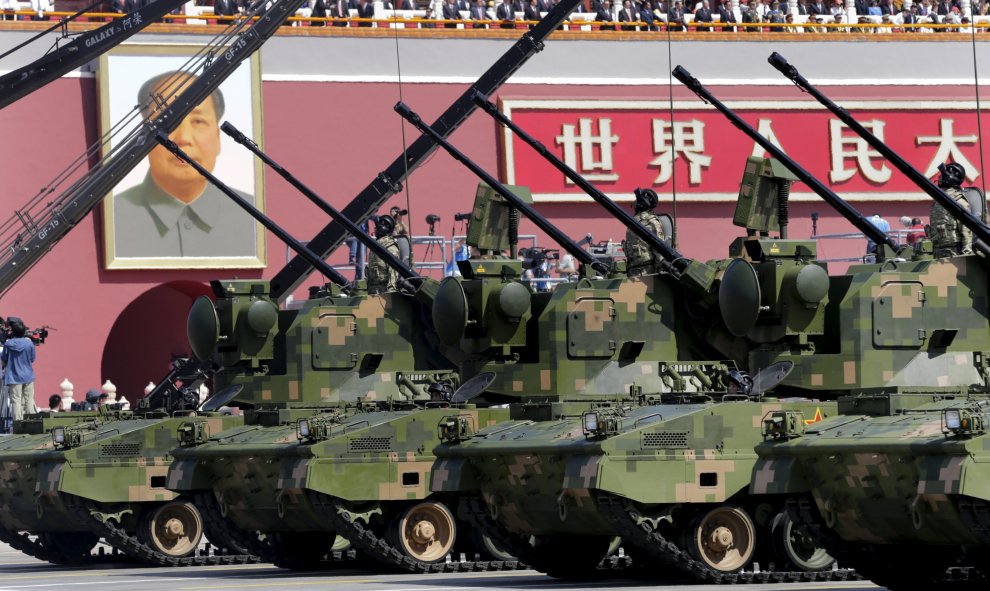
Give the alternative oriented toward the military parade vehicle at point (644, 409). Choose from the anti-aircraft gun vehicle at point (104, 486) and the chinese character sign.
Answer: the chinese character sign

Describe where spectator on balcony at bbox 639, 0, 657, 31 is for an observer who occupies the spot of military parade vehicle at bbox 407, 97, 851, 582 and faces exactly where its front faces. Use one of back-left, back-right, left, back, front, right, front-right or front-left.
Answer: back-right

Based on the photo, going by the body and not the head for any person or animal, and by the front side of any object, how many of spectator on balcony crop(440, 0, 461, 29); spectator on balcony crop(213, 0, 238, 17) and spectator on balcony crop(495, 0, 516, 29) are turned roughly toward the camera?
3

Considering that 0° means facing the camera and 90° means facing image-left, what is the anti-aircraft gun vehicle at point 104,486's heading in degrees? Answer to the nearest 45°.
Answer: approximately 45°

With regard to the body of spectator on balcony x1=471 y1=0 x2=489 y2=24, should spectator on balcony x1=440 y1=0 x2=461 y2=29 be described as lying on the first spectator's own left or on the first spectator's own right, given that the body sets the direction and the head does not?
on the first spectator's own right

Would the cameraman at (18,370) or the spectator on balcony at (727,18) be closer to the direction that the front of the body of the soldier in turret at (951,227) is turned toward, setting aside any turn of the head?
the cameraman

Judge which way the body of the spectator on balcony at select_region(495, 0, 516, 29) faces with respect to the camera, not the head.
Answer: toward the camera

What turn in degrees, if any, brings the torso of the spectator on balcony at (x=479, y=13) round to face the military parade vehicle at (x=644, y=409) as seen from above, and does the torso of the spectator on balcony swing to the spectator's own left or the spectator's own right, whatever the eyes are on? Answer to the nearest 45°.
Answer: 0° — they already face it

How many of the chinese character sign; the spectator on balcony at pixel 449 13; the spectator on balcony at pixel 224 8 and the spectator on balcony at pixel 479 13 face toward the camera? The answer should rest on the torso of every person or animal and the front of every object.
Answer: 4

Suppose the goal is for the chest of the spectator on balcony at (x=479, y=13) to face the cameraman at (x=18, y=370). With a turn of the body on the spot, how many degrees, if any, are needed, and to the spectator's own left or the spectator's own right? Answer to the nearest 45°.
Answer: approximately 45° to the spectator's own right

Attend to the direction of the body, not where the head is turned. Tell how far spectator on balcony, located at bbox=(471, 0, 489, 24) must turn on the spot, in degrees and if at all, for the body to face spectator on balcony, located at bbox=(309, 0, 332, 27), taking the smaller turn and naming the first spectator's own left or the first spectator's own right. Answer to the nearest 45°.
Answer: approximately 90° to the first spectator's own right

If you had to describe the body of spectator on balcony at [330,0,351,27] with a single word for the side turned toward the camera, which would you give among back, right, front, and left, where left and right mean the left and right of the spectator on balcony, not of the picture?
front

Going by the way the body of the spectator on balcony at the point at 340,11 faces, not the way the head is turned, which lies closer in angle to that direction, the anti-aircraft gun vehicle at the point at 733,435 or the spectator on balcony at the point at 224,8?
the anti-aircraft gun vehicle

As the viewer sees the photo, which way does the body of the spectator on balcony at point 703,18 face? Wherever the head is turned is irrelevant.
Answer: toward the camera

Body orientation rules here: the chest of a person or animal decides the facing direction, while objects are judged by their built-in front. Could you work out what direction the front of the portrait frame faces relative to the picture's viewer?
facing the viewer
